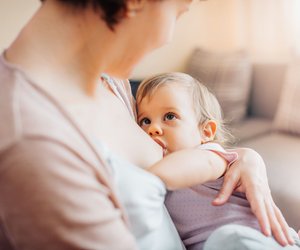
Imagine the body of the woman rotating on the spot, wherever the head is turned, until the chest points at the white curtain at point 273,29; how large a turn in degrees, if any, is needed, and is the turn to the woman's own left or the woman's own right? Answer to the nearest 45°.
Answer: approximately 90° to the woman's own left

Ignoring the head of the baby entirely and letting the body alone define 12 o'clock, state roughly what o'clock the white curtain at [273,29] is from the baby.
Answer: The white curtain is roughly at 5 o'clock from the baby.

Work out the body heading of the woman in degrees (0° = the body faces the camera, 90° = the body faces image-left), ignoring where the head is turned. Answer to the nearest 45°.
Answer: approximately 315°

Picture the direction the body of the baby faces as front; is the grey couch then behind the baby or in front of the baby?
behind

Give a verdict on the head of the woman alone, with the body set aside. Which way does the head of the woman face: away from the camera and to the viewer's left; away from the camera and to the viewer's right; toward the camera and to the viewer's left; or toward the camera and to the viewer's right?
away from the camera and to the viewer's right

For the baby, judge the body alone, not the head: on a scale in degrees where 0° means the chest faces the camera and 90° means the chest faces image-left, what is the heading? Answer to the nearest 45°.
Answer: approximately 45°
